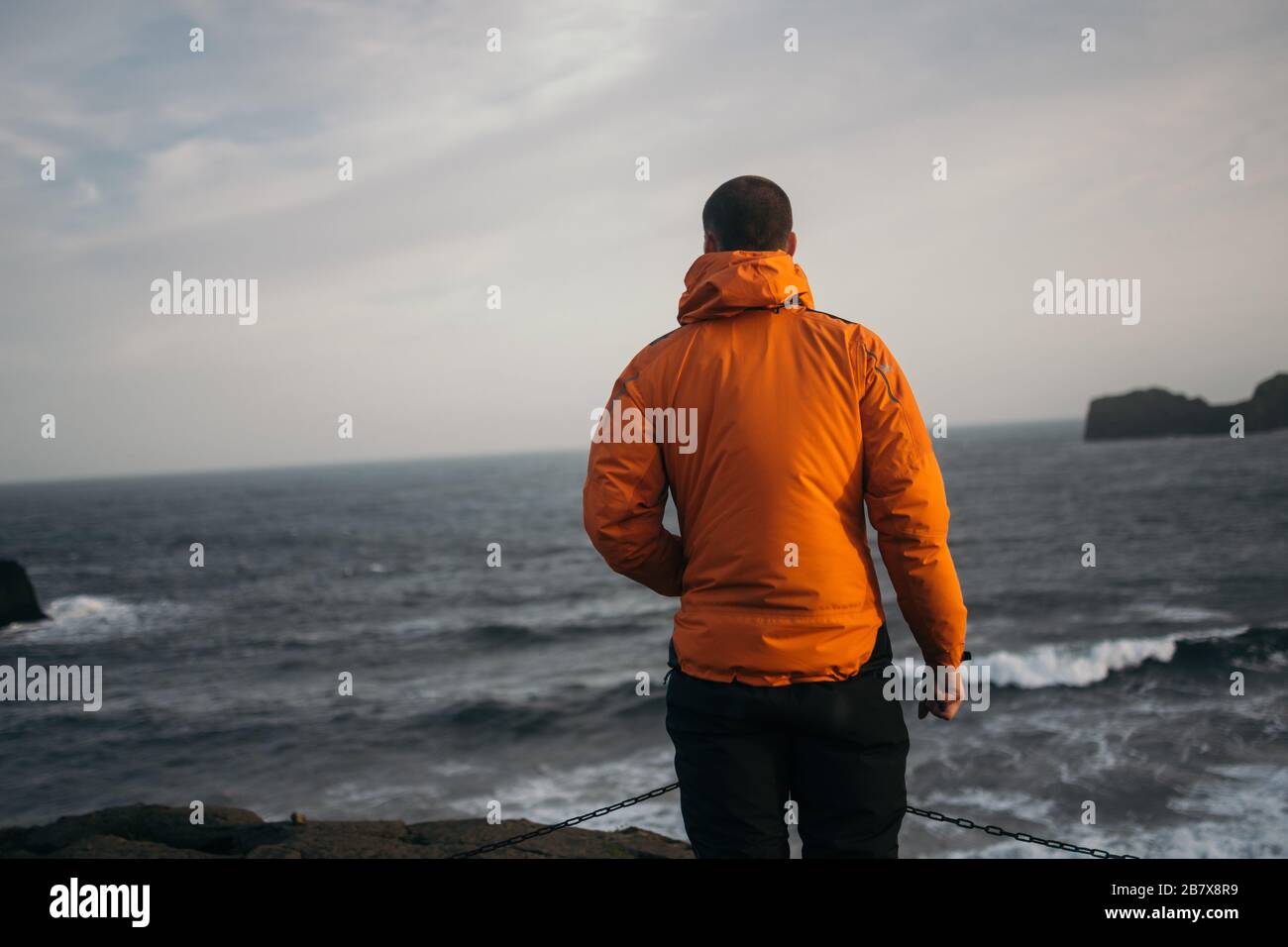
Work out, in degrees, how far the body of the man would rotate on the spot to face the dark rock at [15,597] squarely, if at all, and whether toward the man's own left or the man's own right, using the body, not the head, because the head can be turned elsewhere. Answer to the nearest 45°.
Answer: approximately 45° to the man's own left

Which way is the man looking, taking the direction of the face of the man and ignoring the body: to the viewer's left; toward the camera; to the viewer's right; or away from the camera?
away from the camera

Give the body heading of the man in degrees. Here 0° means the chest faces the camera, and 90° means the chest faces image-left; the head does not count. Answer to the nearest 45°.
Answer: approximately 180°
